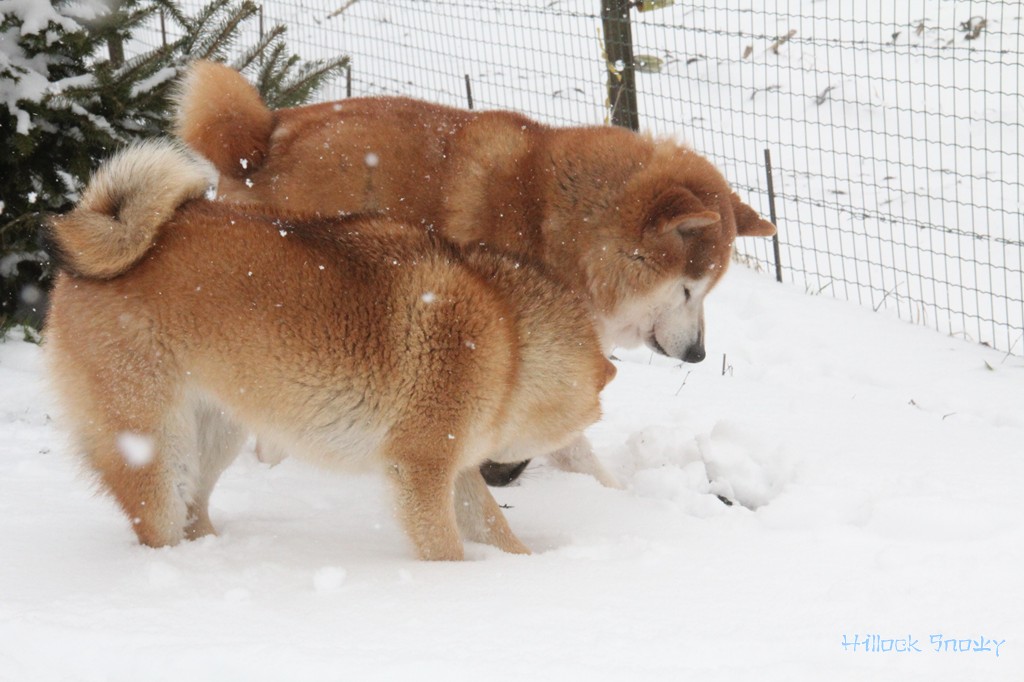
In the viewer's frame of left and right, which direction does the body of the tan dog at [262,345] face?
facing to the right of the viewer

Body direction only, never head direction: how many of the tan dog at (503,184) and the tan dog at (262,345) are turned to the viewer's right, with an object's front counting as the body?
2

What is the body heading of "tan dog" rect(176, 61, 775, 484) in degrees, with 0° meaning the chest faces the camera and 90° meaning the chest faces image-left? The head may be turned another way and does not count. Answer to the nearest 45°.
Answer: approximately 270°

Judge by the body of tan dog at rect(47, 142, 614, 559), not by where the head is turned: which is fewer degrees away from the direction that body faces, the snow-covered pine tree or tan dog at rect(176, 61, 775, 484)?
the tan dog

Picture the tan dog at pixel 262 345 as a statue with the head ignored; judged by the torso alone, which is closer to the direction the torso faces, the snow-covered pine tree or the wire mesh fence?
the wire mesh fence

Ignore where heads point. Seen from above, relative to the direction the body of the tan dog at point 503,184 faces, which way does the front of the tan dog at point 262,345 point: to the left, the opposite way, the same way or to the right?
the same way

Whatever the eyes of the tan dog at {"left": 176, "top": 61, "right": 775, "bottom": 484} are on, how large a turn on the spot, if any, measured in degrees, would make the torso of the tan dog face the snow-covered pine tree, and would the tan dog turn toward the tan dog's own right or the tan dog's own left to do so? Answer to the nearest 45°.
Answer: approximately 135° to the tan dog's own left

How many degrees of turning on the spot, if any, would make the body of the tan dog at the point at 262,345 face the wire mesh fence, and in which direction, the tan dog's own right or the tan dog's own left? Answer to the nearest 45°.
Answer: approximately 45° to the tan dog's own left

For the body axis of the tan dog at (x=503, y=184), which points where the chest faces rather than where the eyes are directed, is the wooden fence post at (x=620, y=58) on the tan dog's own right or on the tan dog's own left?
on the tan dog's own left
